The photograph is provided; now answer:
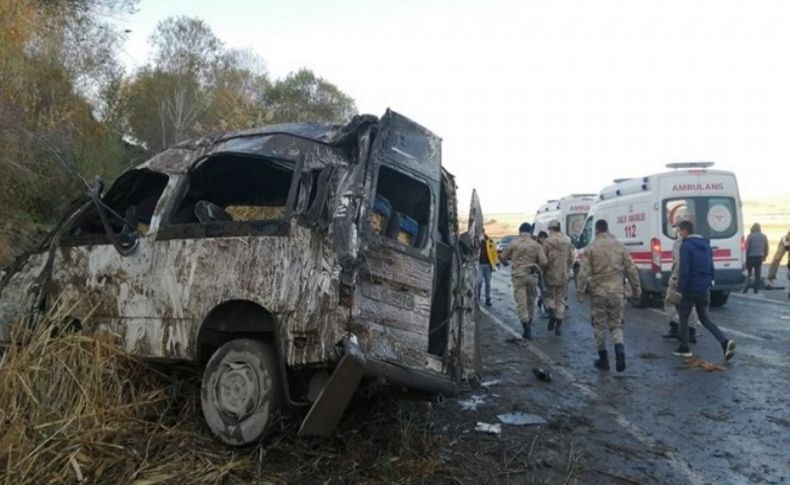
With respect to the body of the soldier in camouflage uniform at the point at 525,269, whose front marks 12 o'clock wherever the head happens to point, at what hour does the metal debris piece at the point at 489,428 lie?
The metal debris piece is roughly at 6 o'clock from the soldier in camouflage uniform.

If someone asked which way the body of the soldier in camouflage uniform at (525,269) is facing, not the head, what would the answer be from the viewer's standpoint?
away from the camera

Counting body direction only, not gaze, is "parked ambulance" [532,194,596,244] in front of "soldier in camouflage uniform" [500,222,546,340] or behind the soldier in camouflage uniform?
in front

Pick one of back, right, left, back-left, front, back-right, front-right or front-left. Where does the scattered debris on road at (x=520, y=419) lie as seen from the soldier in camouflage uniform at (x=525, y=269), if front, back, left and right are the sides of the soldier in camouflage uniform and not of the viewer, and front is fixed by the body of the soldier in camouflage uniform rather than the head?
back

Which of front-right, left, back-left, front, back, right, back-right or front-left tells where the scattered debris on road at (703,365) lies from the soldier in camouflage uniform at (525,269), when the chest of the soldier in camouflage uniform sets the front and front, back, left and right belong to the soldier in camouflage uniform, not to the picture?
back-right

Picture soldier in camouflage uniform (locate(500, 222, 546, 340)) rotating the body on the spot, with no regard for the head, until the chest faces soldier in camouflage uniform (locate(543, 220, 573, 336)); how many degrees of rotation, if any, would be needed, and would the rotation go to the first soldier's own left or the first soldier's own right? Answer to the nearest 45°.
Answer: approximately 45° to the first soldier's own right
